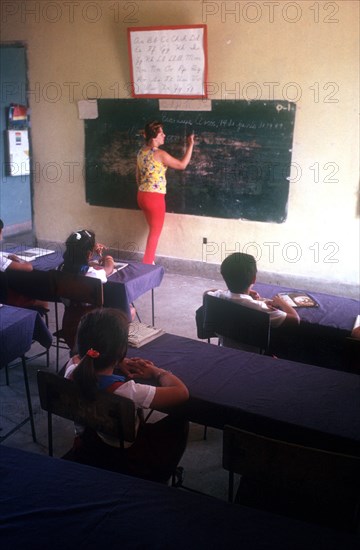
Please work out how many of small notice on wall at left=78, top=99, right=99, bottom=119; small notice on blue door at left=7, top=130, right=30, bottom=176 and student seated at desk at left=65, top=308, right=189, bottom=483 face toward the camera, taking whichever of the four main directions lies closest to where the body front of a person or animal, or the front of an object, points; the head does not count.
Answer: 2

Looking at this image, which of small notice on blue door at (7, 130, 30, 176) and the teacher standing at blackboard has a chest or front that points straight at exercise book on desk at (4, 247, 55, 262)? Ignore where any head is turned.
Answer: the small notice on blue door

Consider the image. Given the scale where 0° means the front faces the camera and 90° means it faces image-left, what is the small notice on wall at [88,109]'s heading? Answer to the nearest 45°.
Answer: approximately 0°

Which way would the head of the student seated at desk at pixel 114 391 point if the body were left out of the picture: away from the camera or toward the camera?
away from the camera

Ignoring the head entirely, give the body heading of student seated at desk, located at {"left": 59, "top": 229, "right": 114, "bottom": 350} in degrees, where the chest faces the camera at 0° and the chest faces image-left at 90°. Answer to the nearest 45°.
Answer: approximately 225°

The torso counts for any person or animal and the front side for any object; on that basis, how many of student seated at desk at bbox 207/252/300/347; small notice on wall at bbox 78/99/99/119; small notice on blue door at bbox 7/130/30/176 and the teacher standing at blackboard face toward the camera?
2

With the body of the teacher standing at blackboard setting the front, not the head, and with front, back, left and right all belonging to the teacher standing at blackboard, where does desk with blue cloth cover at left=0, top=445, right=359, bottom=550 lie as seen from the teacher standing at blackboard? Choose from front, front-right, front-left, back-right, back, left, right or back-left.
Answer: back-right

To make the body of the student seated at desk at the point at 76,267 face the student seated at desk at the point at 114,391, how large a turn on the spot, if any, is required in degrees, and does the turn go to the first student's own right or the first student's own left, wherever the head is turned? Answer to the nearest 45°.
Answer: approximately 135° to the first student's own right

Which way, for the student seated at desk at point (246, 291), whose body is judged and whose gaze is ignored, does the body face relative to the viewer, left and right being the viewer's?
facing away from the viewer and to the right of the viewer

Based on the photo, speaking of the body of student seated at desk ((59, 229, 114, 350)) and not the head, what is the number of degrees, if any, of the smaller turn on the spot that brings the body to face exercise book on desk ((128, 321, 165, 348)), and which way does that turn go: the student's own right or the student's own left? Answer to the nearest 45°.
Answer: approximately 135° to the student's own right
